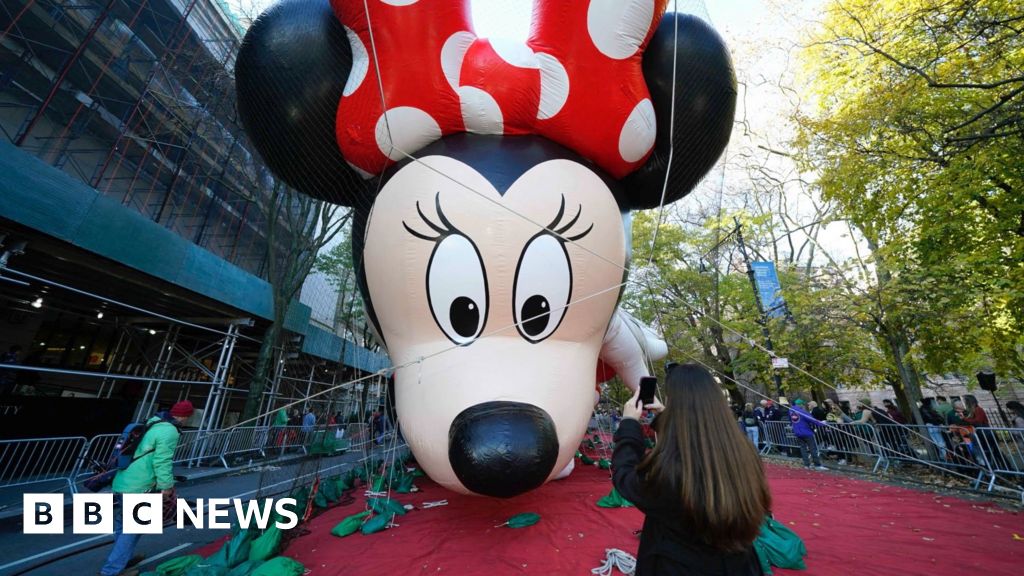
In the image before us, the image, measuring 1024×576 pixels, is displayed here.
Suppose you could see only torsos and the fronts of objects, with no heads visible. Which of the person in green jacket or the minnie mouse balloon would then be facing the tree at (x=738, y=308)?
the person in green jacket

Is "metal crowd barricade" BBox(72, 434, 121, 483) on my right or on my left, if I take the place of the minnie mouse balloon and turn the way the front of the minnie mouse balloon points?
on my right

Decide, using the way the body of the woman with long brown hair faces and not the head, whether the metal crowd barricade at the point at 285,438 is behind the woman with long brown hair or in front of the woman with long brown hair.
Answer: in front

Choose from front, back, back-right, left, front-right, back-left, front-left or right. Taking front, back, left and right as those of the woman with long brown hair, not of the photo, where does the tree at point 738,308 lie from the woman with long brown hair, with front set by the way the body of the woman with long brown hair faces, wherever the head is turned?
front-right

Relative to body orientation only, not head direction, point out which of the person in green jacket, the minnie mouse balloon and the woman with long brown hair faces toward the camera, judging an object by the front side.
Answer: the minnie mouse balloon

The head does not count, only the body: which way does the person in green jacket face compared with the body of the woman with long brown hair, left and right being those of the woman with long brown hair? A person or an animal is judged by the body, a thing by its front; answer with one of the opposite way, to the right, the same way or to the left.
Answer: to the right

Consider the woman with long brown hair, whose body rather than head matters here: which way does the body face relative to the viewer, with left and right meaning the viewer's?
facing away from the viewer and to the left of the viewer

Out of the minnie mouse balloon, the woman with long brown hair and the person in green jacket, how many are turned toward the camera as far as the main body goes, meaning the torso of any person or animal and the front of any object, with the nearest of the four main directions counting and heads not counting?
1

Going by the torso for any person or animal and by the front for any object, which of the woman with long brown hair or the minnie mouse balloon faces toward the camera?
the minnie mouse balloon

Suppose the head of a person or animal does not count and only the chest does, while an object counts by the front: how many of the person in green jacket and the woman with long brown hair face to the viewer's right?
1

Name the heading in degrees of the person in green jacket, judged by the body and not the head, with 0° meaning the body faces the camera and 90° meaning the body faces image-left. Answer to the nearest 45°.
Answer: approximately 270°

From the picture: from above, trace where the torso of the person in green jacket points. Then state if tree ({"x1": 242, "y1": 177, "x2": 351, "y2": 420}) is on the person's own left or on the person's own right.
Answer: on the person's own left

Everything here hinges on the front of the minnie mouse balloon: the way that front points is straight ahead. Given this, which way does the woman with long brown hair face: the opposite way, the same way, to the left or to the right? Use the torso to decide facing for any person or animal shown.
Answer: the opposite way

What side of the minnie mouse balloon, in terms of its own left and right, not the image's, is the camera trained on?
front

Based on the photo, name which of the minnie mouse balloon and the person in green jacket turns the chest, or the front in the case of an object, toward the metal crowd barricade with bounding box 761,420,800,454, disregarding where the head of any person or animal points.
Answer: the person in green jacket
